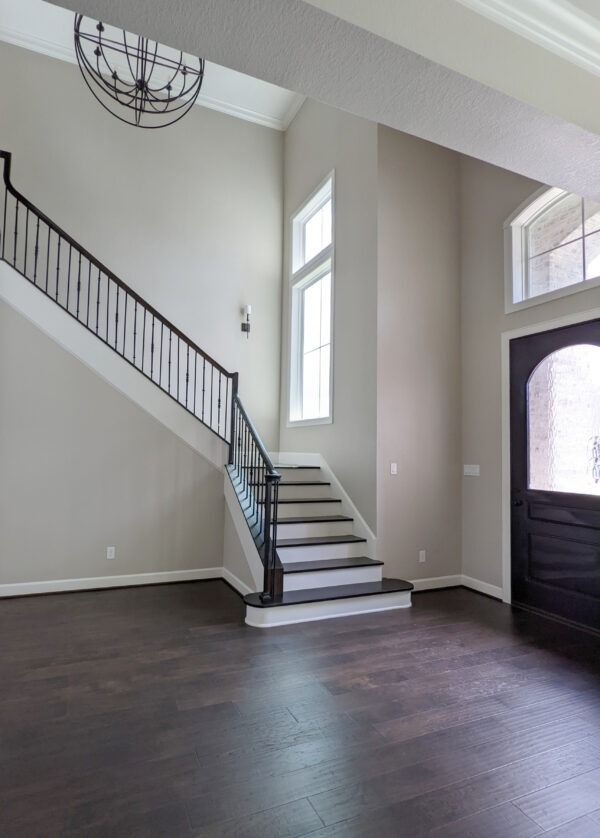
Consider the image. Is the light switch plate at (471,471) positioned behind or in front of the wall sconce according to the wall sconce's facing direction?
in front

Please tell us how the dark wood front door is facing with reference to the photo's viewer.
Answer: facing the viewer and to the left of the viewer

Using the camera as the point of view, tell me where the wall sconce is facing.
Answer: facing the viewer and to the right of the viewer

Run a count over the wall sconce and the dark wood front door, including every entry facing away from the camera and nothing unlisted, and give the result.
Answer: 0

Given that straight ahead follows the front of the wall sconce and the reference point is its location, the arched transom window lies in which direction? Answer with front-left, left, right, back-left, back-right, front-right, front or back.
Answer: front

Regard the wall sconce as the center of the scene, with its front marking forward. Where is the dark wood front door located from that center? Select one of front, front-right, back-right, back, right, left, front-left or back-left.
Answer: front

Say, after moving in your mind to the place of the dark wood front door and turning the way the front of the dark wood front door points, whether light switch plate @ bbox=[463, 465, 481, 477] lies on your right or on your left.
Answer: on your right
